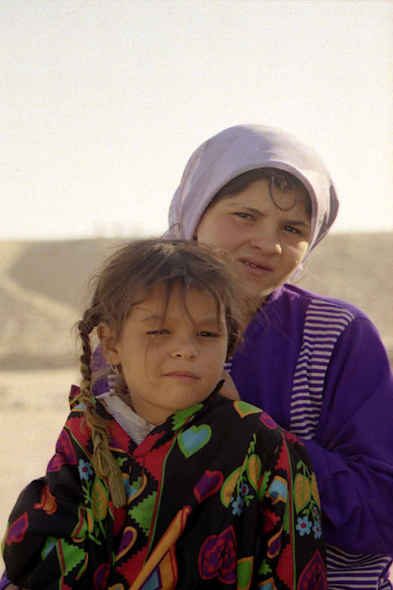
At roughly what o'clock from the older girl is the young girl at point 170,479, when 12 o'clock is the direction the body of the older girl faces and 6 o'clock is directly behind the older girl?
The young girl is roughly at 1 o'clock from the older girl.

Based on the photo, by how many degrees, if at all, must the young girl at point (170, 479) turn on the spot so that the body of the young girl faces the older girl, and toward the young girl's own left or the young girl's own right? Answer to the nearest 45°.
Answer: approximately 135° to the young girl's own left

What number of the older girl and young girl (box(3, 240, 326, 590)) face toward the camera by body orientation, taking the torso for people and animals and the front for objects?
2

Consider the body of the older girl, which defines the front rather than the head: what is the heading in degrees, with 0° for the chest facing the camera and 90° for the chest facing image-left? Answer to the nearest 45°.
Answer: approximately 0°
